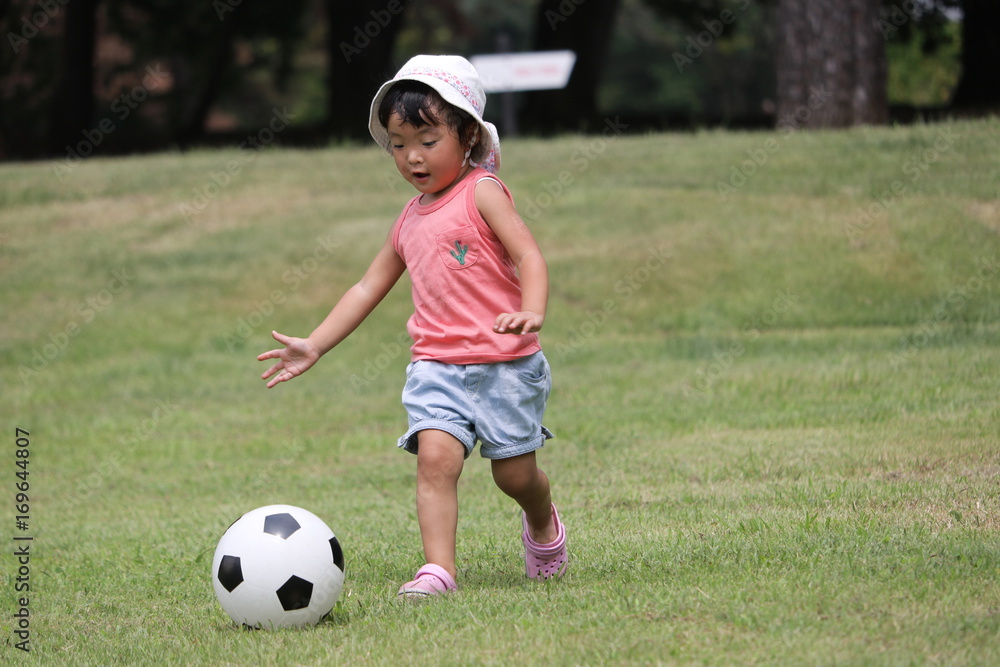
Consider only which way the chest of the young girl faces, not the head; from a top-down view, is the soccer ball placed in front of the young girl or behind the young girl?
in front

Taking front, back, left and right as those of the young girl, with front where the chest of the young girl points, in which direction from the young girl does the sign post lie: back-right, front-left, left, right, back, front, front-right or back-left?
back-right

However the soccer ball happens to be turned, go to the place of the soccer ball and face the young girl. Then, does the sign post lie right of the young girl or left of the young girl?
left

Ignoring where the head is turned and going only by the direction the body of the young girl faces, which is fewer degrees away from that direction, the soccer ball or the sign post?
the soccer ball

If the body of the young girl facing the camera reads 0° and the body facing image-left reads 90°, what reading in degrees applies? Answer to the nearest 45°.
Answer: approximately 45°
